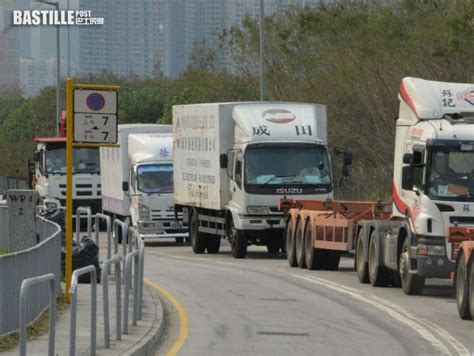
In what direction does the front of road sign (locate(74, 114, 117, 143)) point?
toward the camera

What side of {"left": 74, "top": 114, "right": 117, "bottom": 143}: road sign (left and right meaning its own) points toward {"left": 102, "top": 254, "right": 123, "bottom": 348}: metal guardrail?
front

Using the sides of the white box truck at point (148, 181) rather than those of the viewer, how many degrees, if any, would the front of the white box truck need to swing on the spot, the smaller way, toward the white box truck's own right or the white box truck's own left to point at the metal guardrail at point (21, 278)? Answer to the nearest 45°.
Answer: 0° — it already faces it

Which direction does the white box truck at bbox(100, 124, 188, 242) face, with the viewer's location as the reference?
facing the viewer

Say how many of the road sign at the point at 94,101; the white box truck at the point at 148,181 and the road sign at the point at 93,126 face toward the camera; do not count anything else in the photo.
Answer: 3

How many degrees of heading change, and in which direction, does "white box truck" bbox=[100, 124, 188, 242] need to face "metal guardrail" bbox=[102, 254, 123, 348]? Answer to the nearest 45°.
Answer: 0° — it already faces it

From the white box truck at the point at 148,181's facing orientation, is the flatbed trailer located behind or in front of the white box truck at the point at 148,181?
in front
